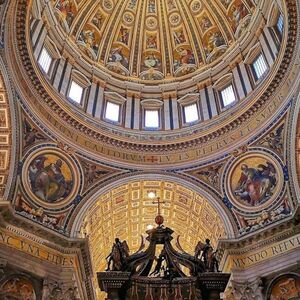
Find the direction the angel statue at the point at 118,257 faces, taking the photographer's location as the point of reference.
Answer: facing the viewer and to the left of the viewer

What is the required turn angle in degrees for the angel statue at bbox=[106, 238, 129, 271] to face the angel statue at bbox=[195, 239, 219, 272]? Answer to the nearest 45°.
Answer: approximately 135° to its left
